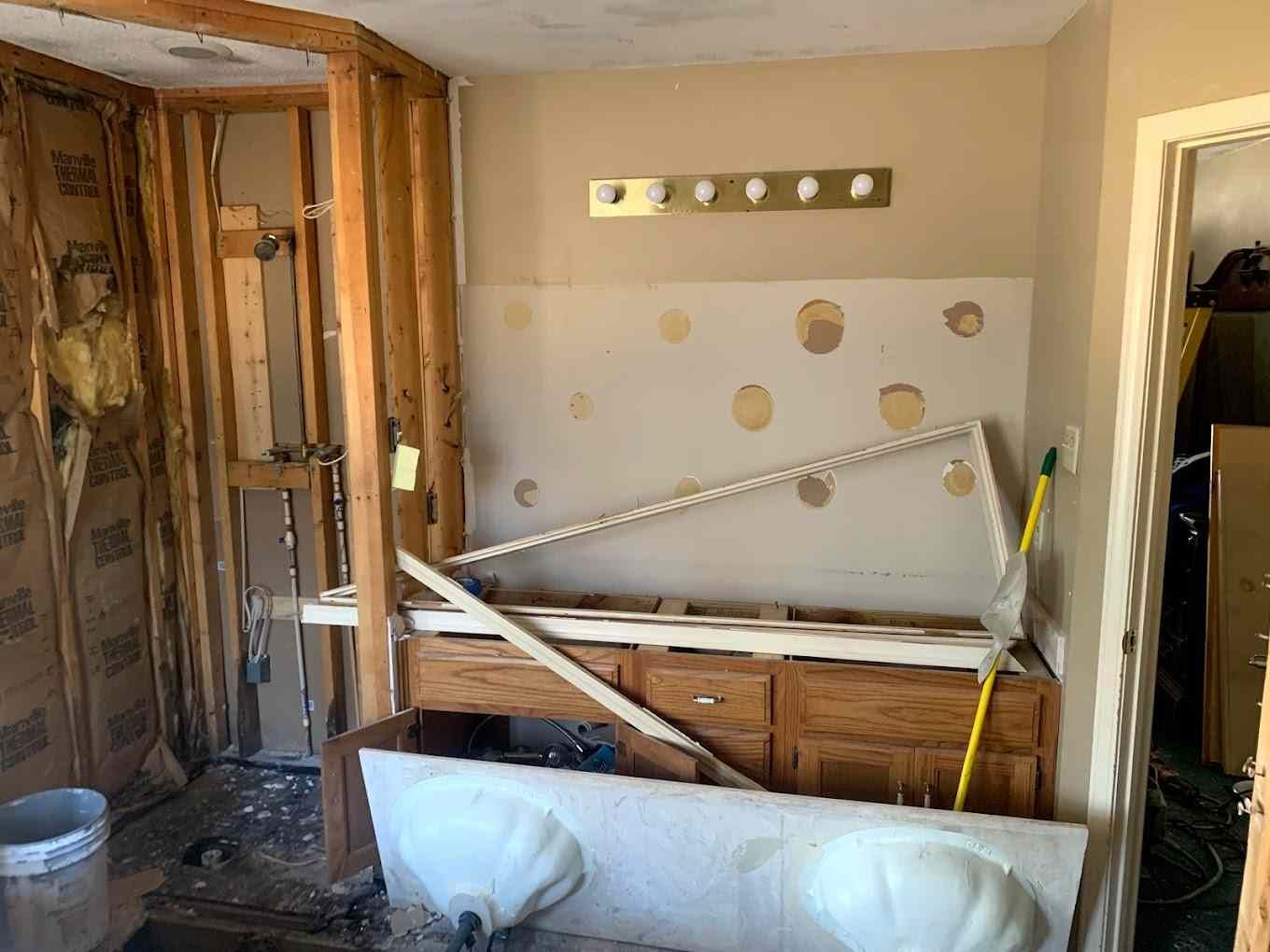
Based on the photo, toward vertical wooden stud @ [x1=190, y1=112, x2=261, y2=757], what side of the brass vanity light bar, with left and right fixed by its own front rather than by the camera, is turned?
right

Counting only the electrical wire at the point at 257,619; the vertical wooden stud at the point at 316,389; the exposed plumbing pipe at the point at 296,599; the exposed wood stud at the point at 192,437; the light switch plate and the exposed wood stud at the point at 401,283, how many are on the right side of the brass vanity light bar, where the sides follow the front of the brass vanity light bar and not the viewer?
5

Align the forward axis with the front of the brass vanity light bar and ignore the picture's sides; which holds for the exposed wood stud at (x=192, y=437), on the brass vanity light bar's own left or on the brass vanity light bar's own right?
on the brass vanity light bar's own right

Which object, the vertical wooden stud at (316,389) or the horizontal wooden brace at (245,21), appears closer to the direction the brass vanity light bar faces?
the horizontal wooden brace

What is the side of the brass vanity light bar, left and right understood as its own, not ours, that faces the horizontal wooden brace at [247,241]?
right

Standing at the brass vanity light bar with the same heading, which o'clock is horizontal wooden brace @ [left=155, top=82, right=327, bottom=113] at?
The horizontal wooden brace is roughly at 3 o'clock from the brass vanity light bar.

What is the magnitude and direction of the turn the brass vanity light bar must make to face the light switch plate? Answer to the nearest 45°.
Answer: approximately 45° to its left

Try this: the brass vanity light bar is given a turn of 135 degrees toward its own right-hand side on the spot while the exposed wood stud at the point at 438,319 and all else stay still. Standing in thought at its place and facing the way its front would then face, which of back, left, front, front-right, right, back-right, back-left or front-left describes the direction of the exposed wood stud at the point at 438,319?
front-left

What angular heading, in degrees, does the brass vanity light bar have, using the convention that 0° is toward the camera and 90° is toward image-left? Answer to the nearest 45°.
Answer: approximately 0°

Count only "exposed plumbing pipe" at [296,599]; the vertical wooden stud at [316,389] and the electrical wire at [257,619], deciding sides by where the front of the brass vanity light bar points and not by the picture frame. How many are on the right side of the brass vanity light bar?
3

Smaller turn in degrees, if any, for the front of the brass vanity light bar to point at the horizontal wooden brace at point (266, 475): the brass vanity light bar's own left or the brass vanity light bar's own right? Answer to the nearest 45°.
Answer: approximately 90° to the brass vanity light bar's own right

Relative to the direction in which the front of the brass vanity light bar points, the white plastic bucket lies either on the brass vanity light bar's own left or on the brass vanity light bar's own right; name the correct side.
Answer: on the brass vanity light bar's own right
